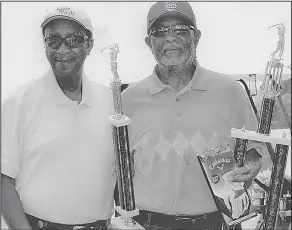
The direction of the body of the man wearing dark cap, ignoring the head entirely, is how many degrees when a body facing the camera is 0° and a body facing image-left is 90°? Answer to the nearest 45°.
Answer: approximately 0°
